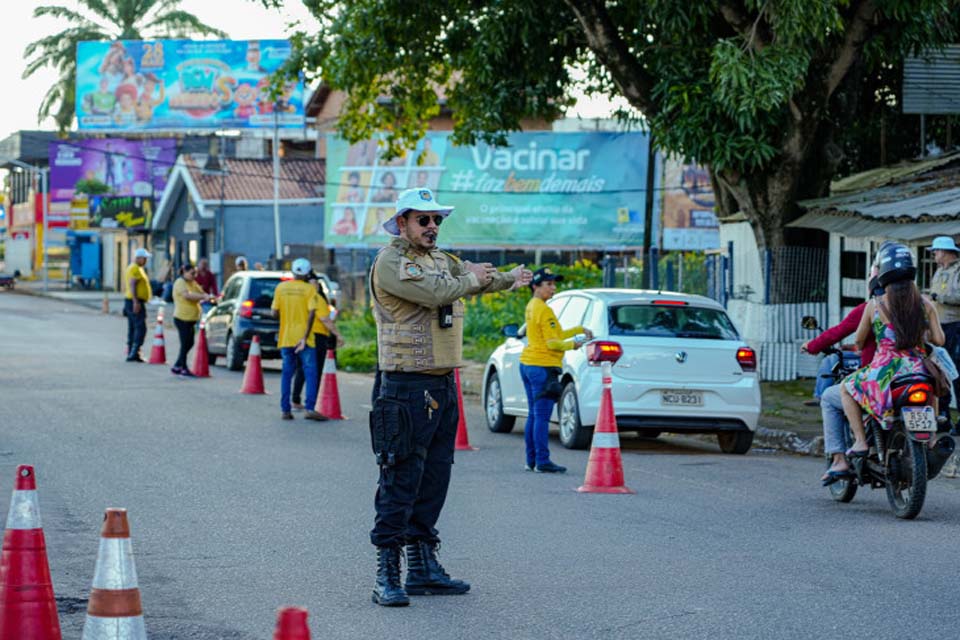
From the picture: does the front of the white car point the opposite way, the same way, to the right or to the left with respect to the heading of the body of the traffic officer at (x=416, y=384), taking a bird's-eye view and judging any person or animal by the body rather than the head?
the opposite way

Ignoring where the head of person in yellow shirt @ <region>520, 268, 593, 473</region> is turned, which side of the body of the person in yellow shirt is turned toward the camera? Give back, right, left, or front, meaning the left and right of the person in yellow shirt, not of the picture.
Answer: right

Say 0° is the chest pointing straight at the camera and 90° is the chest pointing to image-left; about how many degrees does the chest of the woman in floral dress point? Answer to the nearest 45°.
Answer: approximately 135°

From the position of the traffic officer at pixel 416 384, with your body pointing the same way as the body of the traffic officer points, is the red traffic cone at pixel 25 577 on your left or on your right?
on your right

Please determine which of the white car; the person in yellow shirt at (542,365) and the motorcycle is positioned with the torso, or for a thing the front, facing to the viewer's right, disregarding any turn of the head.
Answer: the person in yellow shirt

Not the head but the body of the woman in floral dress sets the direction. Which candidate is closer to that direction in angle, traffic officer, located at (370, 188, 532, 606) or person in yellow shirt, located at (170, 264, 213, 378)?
the person in yellow shirt

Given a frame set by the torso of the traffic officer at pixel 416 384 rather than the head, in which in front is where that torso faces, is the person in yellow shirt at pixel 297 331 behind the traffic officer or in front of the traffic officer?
behind

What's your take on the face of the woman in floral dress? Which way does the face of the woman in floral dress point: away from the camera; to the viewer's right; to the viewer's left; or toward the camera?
away from the camera
